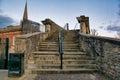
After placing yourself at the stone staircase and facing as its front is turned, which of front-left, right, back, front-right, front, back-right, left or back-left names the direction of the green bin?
front-right

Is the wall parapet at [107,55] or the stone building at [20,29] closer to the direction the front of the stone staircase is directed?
the wall parapet

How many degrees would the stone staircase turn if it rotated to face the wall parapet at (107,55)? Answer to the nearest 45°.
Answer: approximately 45° to its left

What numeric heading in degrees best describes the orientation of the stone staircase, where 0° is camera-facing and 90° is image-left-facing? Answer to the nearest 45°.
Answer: approximately 0°

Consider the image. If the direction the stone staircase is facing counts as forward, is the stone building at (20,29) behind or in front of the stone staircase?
behind

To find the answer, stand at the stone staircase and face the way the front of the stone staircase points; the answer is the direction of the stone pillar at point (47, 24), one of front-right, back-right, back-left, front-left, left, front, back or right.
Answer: back
